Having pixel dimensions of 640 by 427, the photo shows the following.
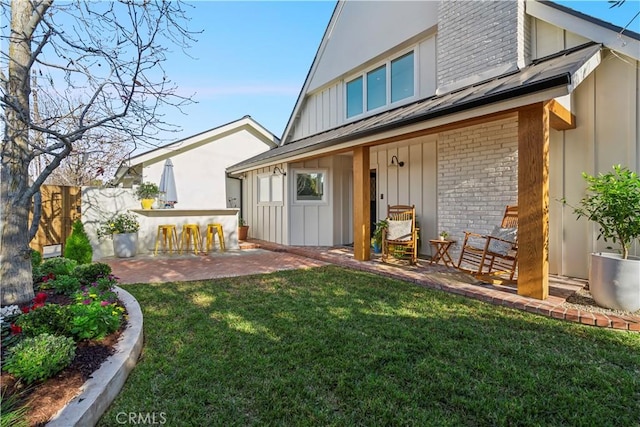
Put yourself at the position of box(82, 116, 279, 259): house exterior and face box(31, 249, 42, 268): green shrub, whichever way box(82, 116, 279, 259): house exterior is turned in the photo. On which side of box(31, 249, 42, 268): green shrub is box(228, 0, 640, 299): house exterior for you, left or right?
left

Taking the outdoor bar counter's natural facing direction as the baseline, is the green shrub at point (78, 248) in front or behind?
in front

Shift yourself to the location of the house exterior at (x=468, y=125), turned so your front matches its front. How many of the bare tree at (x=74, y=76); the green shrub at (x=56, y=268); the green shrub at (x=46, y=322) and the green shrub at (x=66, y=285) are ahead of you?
4

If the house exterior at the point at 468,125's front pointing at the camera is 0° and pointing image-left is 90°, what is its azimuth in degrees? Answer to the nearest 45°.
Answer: approximately 45°

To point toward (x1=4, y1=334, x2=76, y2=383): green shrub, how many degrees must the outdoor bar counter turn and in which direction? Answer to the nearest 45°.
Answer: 0° — it already faces it

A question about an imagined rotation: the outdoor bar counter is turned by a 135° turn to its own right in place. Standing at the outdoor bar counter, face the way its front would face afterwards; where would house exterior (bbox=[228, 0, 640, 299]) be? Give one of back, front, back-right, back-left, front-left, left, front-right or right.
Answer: back

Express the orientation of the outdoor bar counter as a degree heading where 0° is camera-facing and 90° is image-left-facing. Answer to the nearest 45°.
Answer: approximately 0°

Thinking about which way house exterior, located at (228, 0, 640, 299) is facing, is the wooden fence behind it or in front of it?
in front

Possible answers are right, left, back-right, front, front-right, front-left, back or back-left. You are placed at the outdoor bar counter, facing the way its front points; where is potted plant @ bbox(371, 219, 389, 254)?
front-left
